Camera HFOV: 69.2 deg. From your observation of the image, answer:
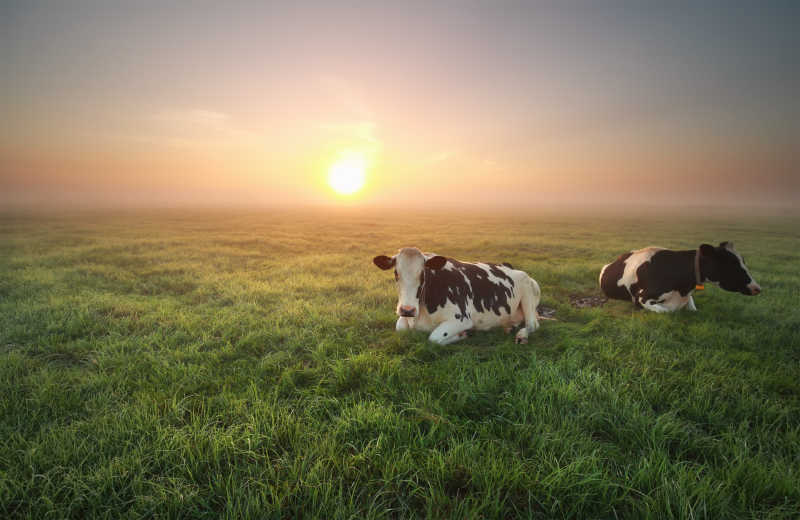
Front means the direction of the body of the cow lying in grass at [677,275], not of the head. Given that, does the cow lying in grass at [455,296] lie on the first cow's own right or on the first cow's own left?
on the first cow's own right

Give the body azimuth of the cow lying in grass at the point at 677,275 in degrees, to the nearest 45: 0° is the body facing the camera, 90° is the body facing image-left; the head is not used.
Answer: approximately 270°
